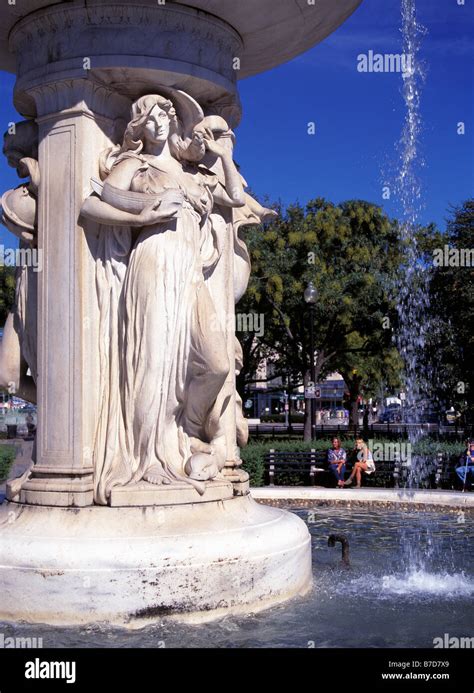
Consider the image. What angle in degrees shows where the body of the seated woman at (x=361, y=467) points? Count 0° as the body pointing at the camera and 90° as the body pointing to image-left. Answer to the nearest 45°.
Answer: approximately 45°

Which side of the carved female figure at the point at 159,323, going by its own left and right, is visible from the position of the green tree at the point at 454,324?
back

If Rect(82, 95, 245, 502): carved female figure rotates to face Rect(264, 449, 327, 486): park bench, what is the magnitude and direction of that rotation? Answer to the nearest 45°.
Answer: approximately 180°

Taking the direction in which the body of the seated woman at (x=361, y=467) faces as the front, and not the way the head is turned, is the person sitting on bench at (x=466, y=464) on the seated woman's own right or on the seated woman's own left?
on the seated woman's own left

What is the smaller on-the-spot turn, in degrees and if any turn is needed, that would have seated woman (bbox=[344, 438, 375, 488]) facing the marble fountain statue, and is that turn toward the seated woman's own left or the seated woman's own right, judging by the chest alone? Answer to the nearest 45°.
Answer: approximately 45° to the seated woman's own left

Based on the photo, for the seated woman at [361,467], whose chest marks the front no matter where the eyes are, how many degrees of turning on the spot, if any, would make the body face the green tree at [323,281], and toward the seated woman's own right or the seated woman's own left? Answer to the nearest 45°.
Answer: approximately 135° to the seated woman's own right

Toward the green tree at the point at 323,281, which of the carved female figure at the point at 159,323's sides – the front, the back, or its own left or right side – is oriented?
back

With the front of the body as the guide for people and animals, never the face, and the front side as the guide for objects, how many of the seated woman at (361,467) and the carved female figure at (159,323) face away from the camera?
0

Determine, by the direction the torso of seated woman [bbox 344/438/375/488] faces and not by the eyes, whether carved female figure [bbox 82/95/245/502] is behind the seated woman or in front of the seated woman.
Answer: in front

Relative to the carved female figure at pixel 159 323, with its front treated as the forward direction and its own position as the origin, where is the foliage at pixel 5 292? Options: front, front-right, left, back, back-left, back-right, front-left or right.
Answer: back

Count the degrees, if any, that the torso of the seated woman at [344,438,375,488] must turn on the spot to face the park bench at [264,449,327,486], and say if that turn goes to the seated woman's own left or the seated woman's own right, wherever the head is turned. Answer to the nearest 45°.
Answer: approximately 90° to the seated woman's own right

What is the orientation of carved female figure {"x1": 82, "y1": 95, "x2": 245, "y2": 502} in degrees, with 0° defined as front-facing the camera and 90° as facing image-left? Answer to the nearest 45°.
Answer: approximately 0°
